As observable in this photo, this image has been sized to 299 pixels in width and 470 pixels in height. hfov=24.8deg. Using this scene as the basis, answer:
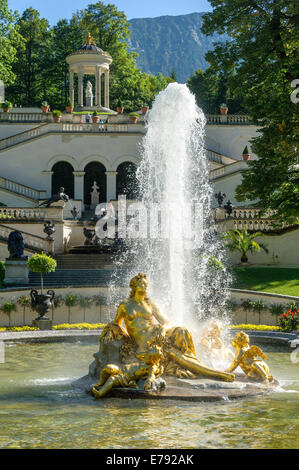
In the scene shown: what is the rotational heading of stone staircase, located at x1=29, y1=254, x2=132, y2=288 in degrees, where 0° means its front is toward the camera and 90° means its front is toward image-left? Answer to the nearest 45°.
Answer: approximately 0°

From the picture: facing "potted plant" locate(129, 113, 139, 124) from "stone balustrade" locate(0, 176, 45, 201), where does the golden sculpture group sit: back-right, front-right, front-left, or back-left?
back-right

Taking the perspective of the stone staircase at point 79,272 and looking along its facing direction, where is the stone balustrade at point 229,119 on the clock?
The stone balustrade is roughly at 7 o'clock from the stone staircase.

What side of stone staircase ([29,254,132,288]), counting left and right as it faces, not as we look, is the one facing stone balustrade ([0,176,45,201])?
back

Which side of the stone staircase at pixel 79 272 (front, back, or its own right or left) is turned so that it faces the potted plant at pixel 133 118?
back

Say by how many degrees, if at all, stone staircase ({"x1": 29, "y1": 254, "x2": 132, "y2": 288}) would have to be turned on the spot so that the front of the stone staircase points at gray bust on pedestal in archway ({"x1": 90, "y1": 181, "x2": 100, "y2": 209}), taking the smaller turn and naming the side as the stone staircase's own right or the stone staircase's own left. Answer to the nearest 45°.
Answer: approximately 180°

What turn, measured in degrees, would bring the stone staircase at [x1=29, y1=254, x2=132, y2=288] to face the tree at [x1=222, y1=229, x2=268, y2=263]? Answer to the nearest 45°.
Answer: approximately 90° to its left

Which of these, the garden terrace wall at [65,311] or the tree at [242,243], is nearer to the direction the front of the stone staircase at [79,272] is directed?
the garden terrace wall

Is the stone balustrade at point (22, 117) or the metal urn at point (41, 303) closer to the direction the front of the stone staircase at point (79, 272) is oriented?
the metal urn

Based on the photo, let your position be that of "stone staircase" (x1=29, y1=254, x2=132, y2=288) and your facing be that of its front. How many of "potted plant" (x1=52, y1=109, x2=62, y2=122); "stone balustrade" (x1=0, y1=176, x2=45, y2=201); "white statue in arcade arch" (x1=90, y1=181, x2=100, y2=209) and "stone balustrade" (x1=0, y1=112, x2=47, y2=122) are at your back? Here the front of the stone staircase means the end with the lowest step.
4

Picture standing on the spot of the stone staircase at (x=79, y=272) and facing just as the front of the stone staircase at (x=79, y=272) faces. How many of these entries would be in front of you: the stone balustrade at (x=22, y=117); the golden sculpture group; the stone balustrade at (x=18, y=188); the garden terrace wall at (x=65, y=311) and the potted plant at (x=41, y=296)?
3

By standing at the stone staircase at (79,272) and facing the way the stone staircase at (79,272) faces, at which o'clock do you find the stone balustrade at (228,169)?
The stone balustrade is roughly at 7 o'clock from the stone staircase.
